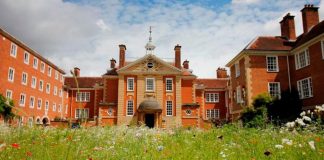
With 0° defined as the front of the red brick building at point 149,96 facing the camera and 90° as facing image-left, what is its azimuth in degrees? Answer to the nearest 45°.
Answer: approximately 0°

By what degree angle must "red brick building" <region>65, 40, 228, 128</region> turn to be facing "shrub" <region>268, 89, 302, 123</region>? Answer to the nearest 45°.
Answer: approximately 45° to its left

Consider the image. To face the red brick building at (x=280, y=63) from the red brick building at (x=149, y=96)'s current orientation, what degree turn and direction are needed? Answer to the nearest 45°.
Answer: approximately 45° to its left
